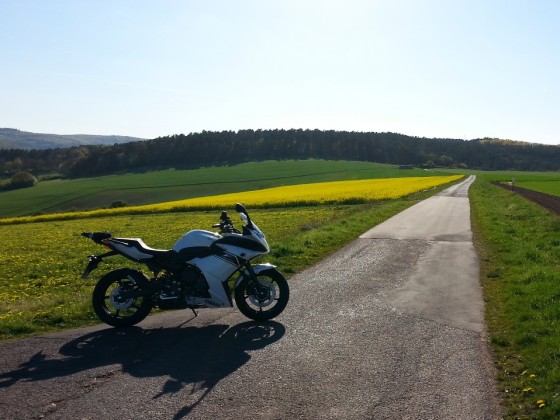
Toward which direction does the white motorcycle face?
to the viewer's right
